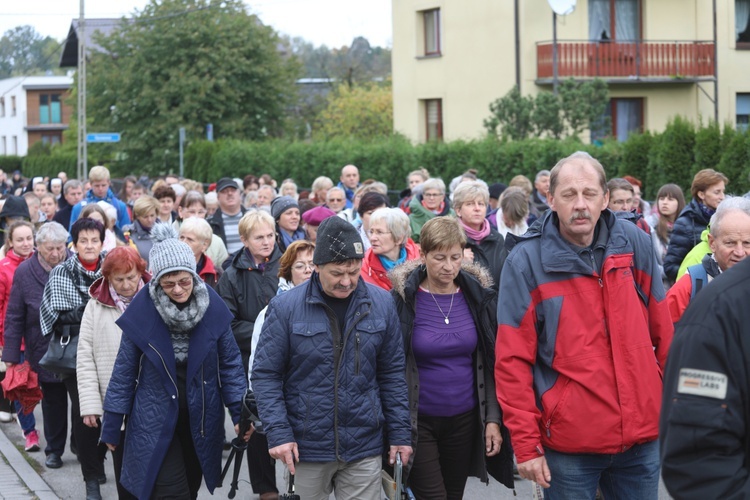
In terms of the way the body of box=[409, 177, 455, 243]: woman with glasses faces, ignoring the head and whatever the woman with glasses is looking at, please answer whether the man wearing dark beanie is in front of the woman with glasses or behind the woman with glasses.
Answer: in front

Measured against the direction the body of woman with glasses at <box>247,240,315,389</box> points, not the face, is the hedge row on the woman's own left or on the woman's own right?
on the woman's own left

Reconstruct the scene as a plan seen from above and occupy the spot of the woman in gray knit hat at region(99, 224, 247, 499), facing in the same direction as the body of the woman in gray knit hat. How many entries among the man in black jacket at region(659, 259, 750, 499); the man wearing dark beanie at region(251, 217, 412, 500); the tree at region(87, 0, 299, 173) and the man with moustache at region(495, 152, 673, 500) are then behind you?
1

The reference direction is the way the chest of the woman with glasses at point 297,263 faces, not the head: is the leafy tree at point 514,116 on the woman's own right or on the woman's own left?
on the woman's own left

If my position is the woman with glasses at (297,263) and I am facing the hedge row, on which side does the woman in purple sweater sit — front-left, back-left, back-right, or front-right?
back-right

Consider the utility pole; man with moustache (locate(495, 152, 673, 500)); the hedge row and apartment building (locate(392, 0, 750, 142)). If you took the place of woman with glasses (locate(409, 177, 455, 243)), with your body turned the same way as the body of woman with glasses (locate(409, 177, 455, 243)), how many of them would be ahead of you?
1

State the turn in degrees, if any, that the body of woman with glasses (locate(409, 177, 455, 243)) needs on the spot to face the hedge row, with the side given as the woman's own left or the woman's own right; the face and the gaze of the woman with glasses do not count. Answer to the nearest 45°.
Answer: approximately 180°

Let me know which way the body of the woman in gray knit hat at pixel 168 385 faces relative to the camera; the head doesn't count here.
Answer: toward the camera

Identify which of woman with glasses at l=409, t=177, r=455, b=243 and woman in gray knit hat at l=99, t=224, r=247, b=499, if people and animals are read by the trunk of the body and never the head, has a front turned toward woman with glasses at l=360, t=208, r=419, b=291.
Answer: woman with glasses at l=409, t=177, r=455, b=243

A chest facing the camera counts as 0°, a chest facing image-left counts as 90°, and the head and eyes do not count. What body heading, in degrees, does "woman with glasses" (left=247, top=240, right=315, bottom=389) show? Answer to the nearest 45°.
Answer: approximately 315°
